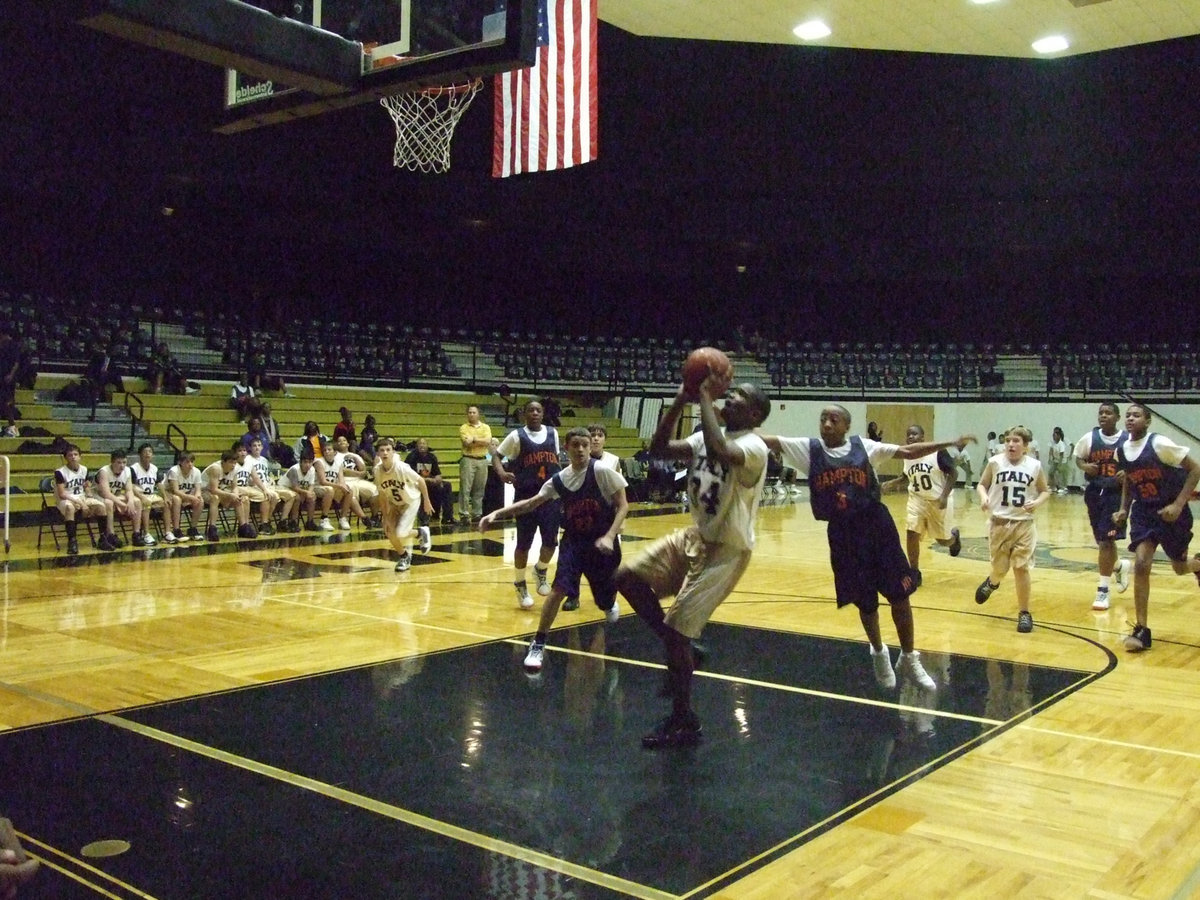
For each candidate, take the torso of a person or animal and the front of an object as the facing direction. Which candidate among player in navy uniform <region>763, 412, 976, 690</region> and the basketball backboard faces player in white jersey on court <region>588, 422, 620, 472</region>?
the basketball backboard

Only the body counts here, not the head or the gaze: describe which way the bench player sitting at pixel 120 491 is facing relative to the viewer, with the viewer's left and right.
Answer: facing the viewer and to the right of the viewer

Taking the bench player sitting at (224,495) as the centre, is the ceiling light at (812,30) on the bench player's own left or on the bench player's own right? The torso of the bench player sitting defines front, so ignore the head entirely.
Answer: on the bench player's own left

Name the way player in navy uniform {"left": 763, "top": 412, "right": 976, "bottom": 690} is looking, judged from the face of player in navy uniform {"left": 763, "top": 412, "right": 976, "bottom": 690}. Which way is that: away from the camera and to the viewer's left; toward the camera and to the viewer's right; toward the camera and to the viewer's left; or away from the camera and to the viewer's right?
toward the camera and to the viewer's left

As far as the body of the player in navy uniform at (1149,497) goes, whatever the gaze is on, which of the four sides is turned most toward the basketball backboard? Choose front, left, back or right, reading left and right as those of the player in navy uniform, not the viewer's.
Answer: front

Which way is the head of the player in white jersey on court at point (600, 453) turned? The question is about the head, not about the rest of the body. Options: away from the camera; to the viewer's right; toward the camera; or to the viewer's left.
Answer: toward the camera

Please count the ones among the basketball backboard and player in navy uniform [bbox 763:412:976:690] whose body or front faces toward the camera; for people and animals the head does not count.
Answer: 1

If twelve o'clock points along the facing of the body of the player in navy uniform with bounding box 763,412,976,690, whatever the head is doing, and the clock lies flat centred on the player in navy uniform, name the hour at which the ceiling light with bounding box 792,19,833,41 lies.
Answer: The ceiling light is roughly at 6 o'clock from the player in navy uniform.

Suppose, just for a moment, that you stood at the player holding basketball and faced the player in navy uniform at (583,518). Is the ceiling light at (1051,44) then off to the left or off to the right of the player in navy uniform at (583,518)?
right

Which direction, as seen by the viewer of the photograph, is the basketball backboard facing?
facing away from the viewer and to the right of the viewer

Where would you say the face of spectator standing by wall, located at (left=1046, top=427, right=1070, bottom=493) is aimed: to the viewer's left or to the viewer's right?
to the viewer's left

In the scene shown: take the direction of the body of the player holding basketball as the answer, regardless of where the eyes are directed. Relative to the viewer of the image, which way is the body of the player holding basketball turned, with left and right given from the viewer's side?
facing the viewer and to the left of the viewer

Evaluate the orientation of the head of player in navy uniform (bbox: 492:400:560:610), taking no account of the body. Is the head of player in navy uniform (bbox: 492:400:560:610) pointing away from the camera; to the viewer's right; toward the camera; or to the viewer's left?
toward the camera
